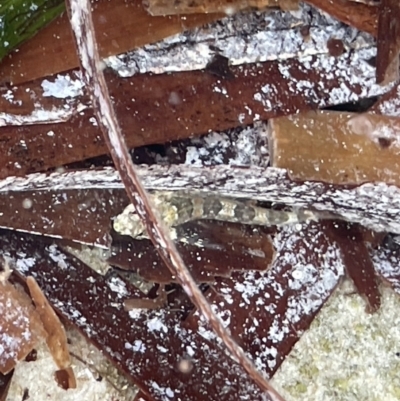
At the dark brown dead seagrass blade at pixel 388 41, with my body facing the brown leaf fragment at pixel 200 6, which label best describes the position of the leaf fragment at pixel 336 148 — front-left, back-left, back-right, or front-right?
front-left

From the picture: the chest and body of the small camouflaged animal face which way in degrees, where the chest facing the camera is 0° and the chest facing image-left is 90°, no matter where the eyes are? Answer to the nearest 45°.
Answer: approximately 90°
